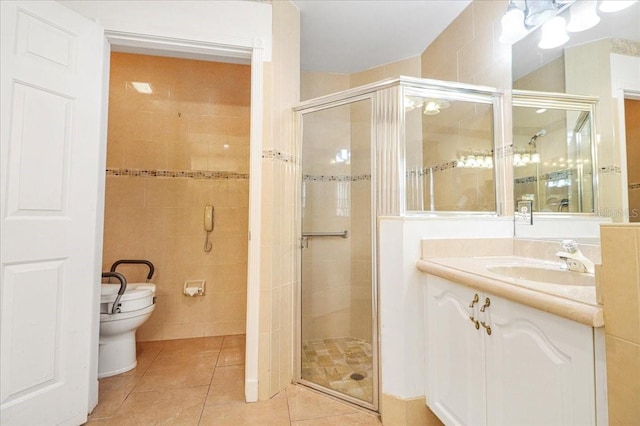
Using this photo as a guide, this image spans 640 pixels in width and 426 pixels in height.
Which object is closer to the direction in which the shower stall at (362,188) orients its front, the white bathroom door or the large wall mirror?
the white bathroom door

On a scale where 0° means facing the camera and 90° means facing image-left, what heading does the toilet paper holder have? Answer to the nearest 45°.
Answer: approximately 0°

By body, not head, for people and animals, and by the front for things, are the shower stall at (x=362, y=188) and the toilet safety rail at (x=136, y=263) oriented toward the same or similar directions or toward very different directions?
very different directions

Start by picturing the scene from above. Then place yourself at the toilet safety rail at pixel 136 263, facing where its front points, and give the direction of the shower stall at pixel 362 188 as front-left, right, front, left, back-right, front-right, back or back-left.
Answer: front-right

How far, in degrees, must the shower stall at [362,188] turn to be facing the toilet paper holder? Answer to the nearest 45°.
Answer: approximately 45° to its right

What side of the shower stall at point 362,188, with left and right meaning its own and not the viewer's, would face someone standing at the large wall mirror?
left

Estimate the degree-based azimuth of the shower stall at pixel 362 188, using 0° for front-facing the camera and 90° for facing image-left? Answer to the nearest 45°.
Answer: approximately 45°

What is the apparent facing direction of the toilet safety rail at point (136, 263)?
to the viewer's right
